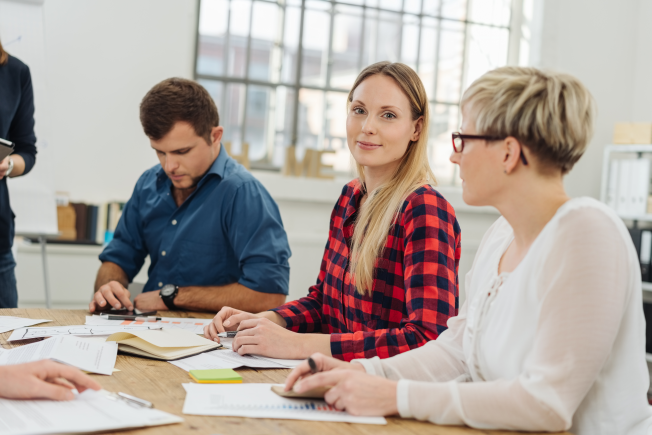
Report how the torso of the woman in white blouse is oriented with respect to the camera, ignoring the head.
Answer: to the viewer's left

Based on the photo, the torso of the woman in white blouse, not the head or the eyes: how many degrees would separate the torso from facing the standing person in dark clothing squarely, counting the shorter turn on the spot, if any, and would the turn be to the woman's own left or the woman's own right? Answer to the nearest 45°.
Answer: approximately 45° to the woman's own right
